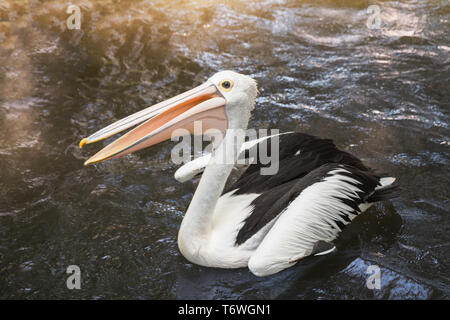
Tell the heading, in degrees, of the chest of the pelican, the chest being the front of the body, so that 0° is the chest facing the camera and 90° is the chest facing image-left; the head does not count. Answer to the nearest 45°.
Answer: approximately 45°
